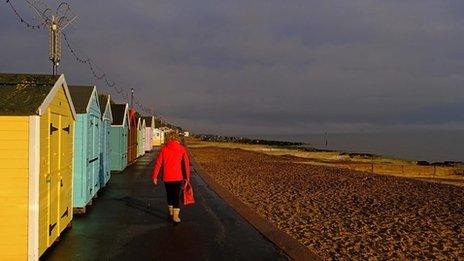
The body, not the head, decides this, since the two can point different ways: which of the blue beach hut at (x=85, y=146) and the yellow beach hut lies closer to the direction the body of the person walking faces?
the blue beach hut

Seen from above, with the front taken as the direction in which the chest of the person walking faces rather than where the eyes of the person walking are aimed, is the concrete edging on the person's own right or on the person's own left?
on the person's own right

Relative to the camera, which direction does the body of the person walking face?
away from the camera

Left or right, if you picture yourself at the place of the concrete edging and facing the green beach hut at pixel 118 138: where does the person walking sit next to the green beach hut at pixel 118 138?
left

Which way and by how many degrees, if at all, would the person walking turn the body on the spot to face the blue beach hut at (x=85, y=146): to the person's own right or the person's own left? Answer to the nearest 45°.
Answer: approximately 45° to the person's own left

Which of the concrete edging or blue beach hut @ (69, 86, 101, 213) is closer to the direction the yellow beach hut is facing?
the concrete edging

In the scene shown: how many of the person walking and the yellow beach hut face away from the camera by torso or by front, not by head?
1

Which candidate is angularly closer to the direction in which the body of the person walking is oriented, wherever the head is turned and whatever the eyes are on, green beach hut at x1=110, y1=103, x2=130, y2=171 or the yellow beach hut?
the green beach hut

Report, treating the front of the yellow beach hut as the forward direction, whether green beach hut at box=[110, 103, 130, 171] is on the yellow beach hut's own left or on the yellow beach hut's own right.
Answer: on the yellow beach hut's own left

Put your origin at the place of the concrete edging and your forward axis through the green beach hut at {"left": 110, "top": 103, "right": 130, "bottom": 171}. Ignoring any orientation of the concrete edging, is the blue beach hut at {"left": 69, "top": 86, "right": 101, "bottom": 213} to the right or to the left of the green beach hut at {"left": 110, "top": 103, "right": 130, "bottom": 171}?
left

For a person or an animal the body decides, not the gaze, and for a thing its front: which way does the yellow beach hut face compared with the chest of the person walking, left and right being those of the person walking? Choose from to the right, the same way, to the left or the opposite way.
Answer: to the right

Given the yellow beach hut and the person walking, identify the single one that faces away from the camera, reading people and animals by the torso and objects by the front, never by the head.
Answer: the person walking

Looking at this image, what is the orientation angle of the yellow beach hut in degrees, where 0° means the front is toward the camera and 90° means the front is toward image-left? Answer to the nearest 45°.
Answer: approximately 270°

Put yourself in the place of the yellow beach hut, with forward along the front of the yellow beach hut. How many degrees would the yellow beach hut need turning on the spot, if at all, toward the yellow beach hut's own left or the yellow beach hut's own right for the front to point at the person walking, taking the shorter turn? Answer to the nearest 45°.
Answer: approximately 45° to the yellow beach hut's own left
